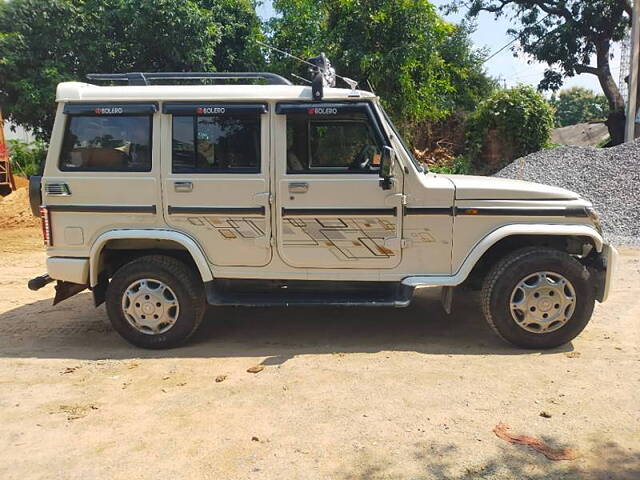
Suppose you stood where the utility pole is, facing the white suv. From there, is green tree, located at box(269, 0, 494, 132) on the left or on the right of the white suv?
right

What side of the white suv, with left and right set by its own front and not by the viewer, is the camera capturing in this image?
right

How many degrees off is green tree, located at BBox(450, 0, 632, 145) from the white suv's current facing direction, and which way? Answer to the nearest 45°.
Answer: approximately 45° to its left

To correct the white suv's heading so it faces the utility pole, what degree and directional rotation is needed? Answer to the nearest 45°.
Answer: approximately 45° to its left

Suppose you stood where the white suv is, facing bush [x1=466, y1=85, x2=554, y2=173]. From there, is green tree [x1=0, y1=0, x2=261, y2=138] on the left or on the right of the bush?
left

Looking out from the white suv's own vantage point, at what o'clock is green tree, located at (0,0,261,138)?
The green tree is roughly at 8 o'clock from the white suv.

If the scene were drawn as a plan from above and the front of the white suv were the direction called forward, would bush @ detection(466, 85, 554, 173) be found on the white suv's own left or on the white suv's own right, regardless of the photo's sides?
on the white suv's own left

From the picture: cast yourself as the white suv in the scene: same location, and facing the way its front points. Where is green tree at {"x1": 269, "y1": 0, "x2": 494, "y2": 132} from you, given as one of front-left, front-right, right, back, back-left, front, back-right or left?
left
